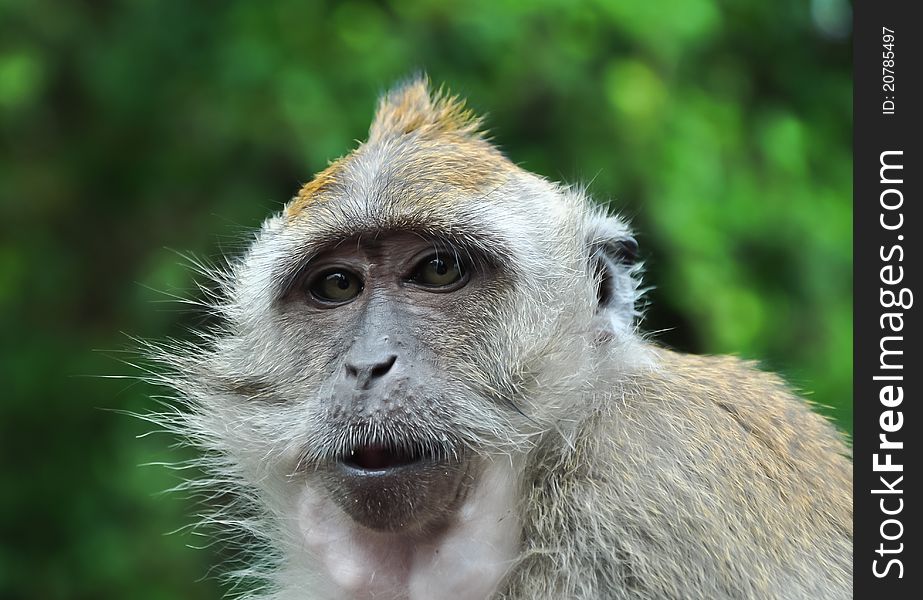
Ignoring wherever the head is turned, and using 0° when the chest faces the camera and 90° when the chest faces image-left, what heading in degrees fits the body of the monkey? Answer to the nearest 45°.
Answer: approximately 45°
